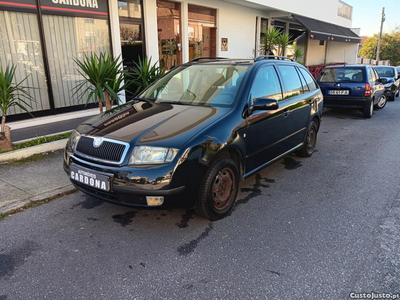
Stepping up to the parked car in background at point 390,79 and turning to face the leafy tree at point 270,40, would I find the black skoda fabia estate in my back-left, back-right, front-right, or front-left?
front-left

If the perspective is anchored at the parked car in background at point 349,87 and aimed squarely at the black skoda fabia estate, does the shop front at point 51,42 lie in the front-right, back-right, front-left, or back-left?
front-right

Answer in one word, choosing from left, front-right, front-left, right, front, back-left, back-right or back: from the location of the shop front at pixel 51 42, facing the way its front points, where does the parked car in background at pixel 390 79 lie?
front-left

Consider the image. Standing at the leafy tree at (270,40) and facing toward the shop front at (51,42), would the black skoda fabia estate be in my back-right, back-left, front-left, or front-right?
front-left

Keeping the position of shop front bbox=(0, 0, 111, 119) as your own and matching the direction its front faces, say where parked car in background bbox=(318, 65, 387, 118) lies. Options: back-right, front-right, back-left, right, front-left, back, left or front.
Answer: front-left

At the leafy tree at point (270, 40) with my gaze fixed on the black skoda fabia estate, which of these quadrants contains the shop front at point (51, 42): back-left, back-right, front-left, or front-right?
front-right

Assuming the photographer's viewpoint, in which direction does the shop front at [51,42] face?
facing the viewer and to the right of the viewer

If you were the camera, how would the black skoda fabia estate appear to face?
facing the viewer and to the left of the viewer

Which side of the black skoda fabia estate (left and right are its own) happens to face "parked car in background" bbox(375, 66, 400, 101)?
back

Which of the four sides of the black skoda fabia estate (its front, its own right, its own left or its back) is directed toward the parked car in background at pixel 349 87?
back

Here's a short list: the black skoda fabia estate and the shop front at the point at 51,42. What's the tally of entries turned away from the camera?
0

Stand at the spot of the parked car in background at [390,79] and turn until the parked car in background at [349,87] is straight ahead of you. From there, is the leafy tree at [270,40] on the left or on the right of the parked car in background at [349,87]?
right

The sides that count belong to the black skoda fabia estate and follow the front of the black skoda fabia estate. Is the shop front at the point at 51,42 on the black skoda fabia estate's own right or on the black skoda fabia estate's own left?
on the black skoda fabia estate's own right

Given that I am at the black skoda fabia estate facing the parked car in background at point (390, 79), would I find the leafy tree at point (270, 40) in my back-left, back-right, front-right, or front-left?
front-left

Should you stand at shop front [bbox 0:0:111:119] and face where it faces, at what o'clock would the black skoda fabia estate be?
The black skoda fabia estate is roughly at 1 o'clock from the shop front.

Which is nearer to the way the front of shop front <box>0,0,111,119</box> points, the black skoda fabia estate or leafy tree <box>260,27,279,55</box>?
the black skoda fabia estate

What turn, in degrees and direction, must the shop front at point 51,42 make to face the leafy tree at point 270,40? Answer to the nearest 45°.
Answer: approximately 45° to its left

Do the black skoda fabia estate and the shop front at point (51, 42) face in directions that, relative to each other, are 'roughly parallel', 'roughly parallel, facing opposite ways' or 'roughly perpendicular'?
roughly perpendicular
